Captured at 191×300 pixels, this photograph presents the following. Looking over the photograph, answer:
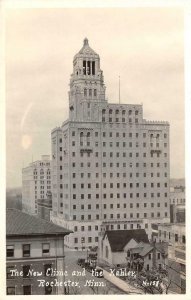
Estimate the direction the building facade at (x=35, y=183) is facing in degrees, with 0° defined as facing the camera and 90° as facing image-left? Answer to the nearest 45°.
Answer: approximately 0°

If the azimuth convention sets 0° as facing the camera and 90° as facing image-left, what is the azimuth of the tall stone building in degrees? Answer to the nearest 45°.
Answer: approximately 0°

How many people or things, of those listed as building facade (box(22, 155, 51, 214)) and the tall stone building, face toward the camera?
2
